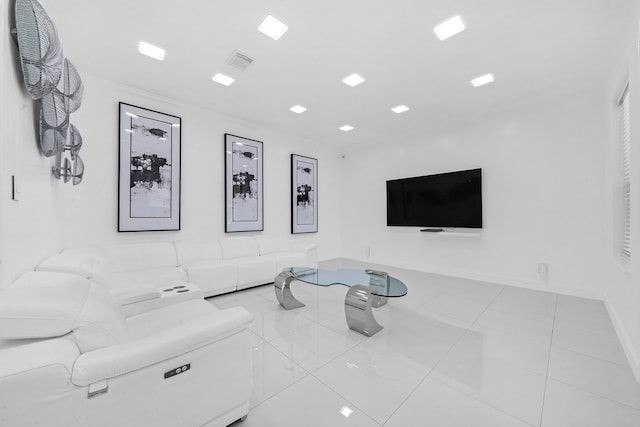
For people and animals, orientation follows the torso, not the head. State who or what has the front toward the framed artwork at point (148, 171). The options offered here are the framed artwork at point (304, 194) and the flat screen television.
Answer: the flat screen television

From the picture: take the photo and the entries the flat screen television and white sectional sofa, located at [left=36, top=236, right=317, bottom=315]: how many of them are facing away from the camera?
0

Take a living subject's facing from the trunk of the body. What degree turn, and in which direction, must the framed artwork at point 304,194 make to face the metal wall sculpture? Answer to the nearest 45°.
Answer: approximately 45° to its right

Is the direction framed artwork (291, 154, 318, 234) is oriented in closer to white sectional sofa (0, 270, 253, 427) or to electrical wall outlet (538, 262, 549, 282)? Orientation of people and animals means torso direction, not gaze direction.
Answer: the electrical wall outlet

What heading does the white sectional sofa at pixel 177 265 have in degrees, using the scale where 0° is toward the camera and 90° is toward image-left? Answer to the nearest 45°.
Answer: approximately 315°

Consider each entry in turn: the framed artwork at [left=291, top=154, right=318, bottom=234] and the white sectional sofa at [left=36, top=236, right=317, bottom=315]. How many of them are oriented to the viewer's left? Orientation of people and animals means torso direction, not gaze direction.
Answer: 0

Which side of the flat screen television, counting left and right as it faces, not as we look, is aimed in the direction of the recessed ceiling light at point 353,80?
front

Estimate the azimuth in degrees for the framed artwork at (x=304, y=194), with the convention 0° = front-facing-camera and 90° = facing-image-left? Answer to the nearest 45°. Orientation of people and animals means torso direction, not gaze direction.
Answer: approximately 315°
